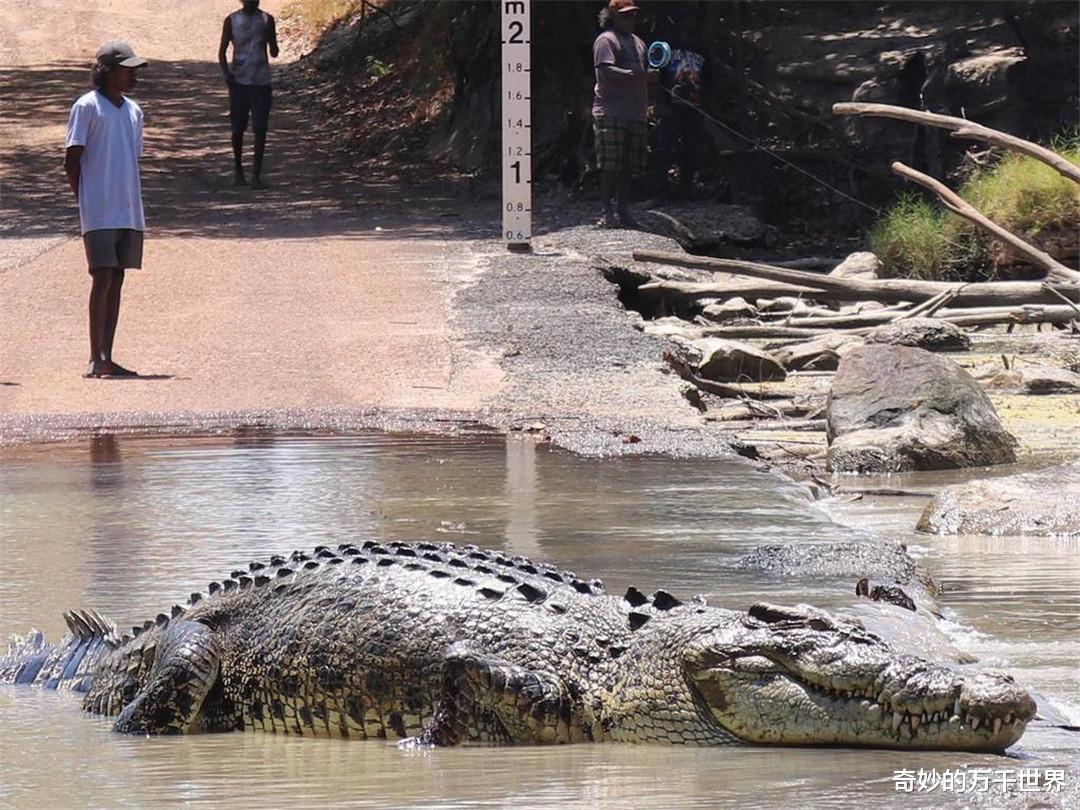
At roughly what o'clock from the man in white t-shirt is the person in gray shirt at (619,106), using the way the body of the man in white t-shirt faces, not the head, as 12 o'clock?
The person in gray shirt is roughly at 9 o'clock from the man in white t-shirt.

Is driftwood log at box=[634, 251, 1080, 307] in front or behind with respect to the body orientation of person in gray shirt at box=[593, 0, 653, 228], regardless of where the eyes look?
in front

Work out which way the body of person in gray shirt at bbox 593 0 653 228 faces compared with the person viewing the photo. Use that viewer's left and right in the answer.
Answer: facing the viewer and to the right of the viewer

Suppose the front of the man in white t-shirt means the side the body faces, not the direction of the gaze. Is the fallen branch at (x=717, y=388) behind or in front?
in front

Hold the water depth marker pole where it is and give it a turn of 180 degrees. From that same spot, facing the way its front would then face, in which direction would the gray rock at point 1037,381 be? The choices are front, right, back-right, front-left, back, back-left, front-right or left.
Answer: back-right

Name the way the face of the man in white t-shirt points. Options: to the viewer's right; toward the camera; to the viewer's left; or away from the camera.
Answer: to the viewer's right

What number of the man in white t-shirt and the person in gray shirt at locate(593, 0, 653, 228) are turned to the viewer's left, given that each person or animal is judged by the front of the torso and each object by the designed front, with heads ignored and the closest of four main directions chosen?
0

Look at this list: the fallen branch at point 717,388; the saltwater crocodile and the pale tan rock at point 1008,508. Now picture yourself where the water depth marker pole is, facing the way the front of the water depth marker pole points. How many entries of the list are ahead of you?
3

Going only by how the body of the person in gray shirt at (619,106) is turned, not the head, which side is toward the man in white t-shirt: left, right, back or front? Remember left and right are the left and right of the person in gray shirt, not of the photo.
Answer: right

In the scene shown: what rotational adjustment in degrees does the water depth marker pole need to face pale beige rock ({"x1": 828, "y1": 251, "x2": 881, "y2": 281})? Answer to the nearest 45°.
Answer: approximately 90° to its left

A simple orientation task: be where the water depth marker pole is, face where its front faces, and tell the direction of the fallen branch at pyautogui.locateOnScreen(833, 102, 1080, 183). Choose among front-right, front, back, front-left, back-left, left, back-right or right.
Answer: front-left

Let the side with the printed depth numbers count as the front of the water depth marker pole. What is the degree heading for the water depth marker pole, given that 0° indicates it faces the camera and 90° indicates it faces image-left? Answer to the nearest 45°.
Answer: approximately 0°
